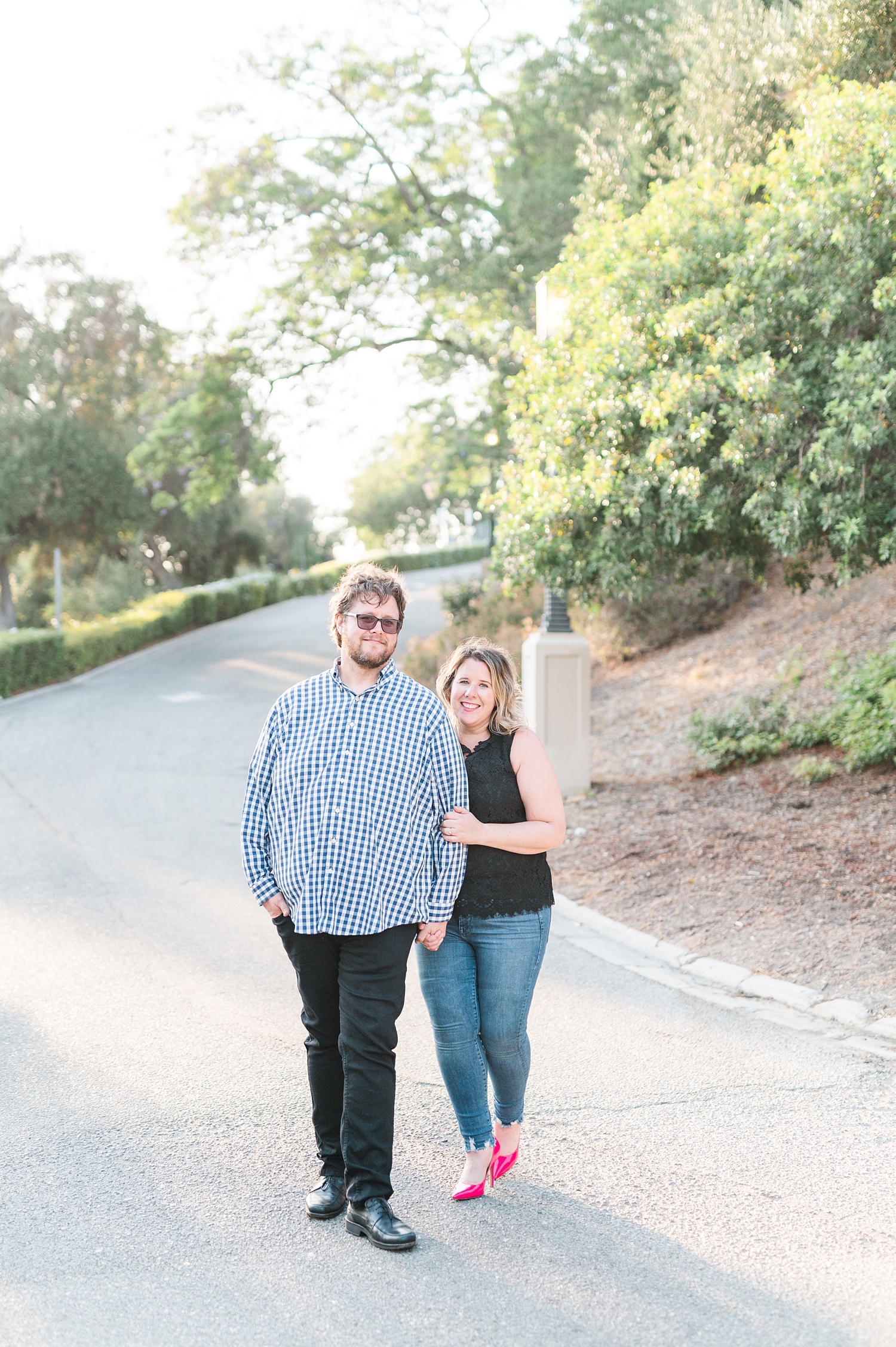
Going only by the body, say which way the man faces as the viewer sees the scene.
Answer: toward the camera

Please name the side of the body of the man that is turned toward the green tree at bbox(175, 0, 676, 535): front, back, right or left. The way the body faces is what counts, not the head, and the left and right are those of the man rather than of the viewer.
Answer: back

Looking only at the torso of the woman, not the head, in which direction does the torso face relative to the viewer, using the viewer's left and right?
facing the viewer and to the left of the viewer

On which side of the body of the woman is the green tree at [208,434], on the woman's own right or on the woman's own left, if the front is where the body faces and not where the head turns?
on the woman's own right

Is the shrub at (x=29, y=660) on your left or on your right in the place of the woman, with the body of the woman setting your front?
on your right

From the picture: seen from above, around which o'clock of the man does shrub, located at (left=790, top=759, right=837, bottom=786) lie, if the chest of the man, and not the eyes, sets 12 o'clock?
The shrub is roughly at 7 o'clock from the man.

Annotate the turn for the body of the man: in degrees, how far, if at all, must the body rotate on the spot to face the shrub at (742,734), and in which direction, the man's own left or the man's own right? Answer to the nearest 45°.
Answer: approximately 135° to the man's own left

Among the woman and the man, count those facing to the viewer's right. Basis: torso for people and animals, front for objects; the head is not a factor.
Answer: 0

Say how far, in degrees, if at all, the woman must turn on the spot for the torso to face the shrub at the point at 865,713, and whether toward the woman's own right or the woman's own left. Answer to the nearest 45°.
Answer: approximately 180°
